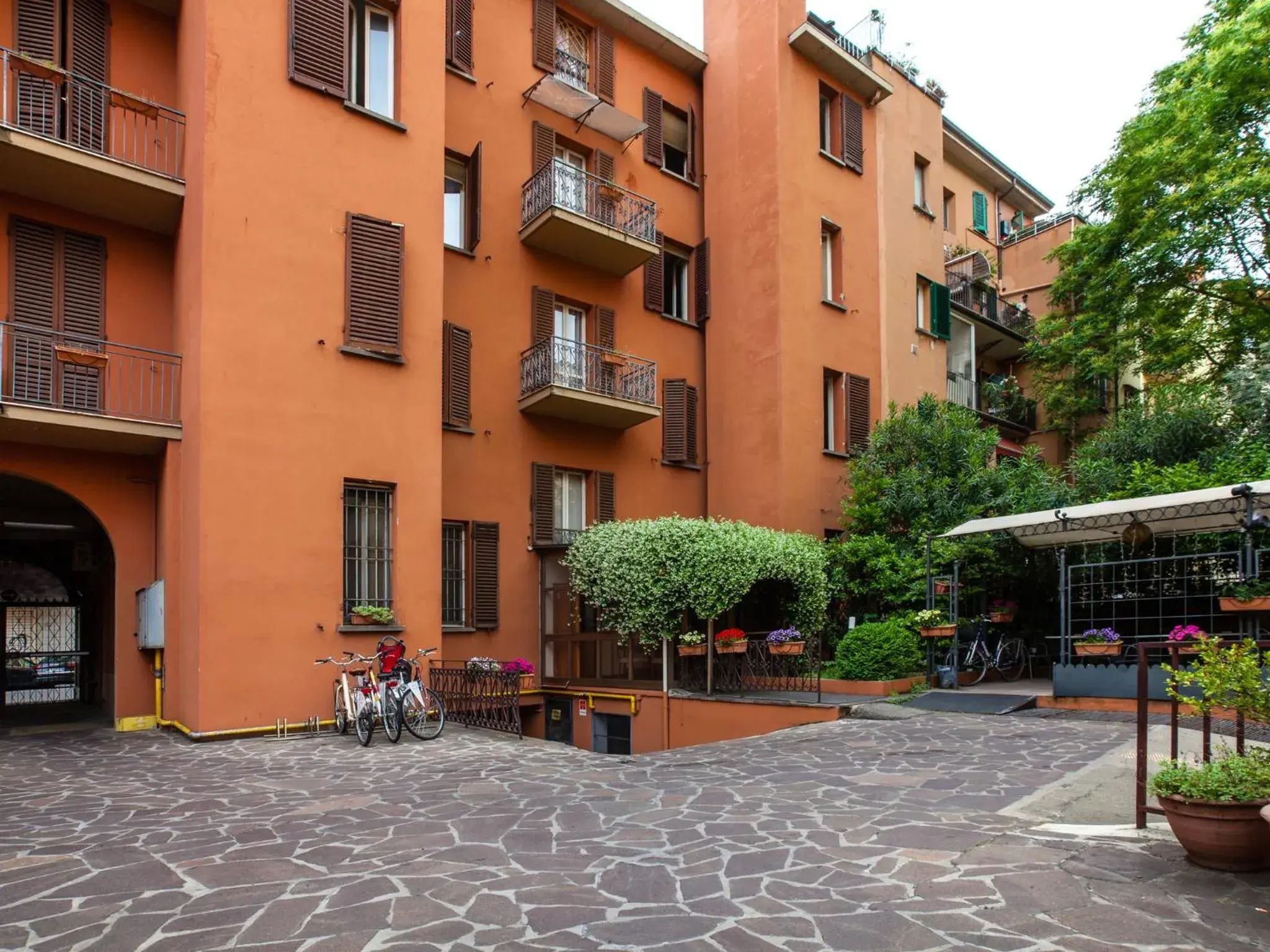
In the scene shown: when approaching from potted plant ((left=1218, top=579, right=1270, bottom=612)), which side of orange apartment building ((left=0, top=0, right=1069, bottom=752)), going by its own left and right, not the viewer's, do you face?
front

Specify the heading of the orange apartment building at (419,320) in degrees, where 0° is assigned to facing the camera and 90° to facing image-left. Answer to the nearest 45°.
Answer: approximately 315°

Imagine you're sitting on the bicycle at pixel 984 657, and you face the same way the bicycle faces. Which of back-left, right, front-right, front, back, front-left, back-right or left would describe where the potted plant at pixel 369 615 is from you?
front

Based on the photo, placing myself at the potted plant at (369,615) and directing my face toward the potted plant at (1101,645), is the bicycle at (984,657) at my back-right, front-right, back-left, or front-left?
front-left

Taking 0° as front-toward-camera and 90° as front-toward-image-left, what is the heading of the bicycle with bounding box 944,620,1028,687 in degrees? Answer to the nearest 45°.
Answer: approximately 45°

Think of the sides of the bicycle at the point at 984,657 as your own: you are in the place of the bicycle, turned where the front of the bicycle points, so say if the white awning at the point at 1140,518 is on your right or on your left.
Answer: on your left

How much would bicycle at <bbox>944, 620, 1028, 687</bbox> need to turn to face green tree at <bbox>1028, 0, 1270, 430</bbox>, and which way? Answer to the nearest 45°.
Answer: approximately 180°

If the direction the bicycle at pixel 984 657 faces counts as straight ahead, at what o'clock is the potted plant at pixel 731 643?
The potted plant is roughly at 12 o'clock from the bicycle.

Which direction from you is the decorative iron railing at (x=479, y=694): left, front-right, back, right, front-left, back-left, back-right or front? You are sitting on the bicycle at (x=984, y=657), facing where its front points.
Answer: front

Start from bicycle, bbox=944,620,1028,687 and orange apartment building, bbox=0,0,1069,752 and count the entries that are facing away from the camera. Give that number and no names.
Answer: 0

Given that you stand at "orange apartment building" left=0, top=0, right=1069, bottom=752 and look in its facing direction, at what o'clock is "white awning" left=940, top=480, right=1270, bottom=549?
The white awning is roughly at 11 o'clock from the orange apartment building.

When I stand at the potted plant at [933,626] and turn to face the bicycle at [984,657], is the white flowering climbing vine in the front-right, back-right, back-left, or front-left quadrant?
back-left
